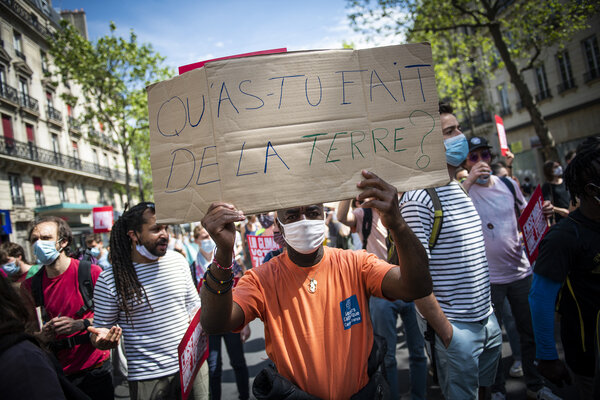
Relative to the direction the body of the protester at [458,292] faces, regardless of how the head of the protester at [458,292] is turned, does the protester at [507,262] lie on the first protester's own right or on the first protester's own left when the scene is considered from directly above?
on the first protester's own left

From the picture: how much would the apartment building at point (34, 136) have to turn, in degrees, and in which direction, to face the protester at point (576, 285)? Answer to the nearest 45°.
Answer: approximately 45° to its right

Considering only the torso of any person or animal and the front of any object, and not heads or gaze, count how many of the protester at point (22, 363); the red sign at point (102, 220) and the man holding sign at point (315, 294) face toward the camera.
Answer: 2

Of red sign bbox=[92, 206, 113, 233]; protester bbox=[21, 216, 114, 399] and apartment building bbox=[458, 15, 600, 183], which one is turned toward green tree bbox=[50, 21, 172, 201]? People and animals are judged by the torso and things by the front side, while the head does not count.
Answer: the apartment building

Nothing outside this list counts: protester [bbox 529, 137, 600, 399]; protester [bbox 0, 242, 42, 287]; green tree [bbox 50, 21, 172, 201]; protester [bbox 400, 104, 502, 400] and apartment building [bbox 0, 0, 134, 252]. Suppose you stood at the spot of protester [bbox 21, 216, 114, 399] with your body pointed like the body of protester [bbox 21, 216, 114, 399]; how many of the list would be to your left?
2

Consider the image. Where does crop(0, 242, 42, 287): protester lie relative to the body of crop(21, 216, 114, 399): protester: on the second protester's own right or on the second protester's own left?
on the second protester's own right

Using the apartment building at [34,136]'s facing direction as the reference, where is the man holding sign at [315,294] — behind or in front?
in front

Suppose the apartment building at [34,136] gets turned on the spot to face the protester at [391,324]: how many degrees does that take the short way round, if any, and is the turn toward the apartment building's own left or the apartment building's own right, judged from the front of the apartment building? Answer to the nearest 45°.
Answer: approximately 45° to the apartment building's own right

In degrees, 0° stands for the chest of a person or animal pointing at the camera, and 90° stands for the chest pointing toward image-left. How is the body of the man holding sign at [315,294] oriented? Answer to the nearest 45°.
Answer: approximately 0°

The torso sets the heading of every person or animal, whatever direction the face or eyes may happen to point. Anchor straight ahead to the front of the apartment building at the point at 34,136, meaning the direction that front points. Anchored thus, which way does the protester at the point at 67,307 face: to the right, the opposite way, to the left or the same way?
to the right

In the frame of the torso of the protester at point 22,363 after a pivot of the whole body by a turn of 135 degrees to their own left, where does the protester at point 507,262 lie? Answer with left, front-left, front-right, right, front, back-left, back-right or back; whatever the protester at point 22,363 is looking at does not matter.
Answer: back

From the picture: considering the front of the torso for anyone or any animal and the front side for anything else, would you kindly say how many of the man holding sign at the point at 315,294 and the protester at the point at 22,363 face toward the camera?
1
